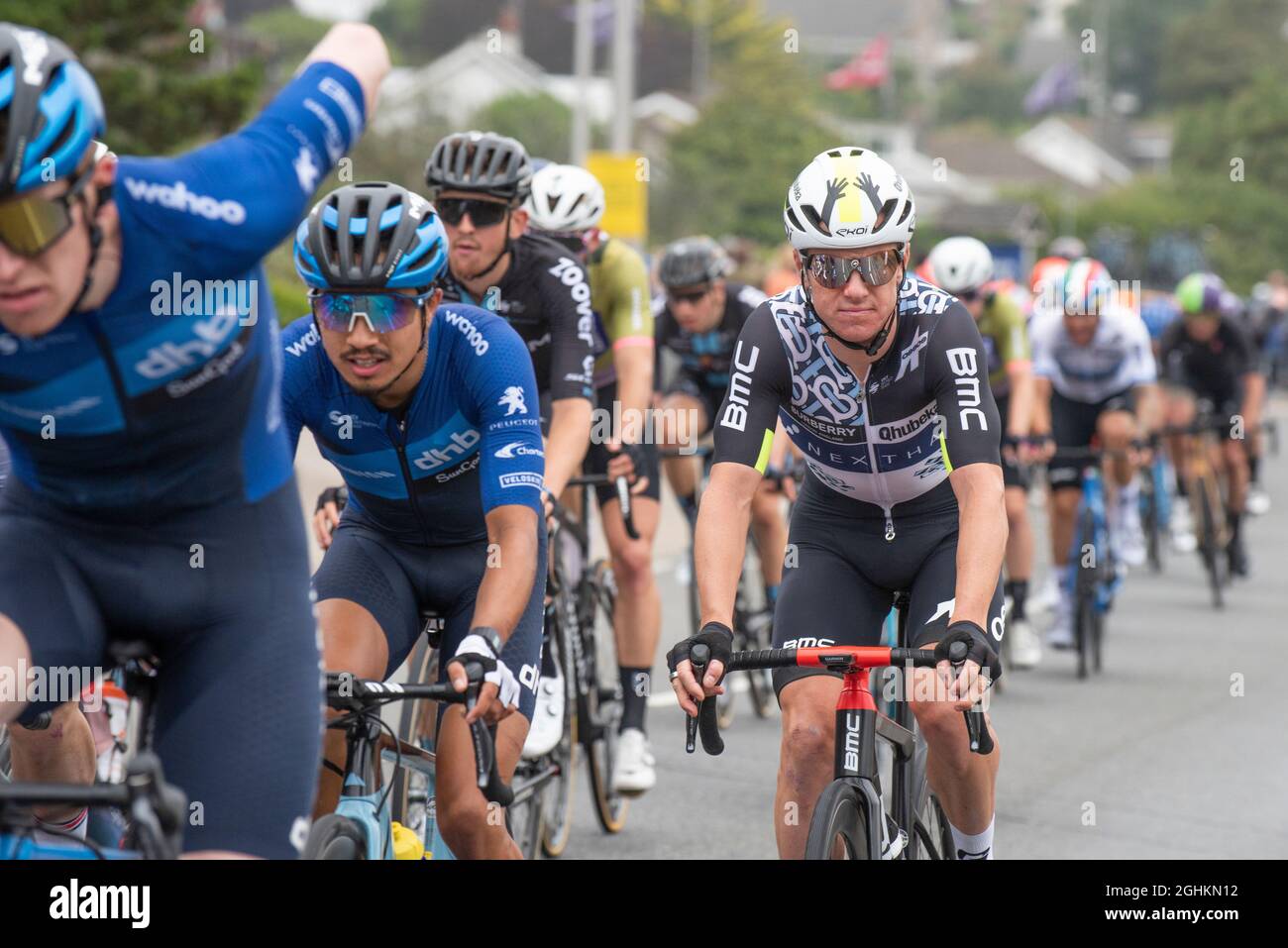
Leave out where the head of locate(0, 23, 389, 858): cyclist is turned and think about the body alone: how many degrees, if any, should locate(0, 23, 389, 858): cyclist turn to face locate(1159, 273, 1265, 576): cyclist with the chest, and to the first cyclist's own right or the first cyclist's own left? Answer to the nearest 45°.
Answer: approximately 180°

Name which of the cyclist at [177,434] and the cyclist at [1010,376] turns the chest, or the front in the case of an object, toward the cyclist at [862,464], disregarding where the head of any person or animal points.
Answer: the cyclist at [1010,376]

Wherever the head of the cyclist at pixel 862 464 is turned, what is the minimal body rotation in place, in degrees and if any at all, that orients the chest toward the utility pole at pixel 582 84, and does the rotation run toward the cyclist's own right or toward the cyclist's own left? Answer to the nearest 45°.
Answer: approximately 180°

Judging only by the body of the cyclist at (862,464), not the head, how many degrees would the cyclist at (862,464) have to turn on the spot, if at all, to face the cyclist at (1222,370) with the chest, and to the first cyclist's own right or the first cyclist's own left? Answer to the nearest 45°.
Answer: approximately 180°

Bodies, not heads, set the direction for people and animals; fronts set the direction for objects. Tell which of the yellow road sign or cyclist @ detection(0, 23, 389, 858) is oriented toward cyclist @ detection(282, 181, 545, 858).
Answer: the yellow road sign

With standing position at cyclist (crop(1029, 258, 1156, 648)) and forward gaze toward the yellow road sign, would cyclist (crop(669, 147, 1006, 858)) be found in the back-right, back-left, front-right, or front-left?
back-left

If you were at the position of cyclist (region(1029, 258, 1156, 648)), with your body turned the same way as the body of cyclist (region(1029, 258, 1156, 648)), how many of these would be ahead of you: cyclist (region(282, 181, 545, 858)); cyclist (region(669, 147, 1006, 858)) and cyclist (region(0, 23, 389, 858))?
3

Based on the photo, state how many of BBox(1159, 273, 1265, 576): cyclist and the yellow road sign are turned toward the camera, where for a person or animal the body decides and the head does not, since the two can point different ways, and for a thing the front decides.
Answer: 2

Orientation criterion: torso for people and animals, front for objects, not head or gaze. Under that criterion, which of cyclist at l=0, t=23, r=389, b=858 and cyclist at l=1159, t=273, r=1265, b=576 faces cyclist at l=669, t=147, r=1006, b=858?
cyclist at l=1159, t=273, r=1265, b=576

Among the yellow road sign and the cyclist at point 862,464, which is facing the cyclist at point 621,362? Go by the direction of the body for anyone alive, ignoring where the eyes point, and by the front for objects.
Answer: the yellow road sign

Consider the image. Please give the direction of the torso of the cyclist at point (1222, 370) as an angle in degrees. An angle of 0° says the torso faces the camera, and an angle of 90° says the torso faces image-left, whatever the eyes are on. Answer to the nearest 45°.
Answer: approximately 0°
